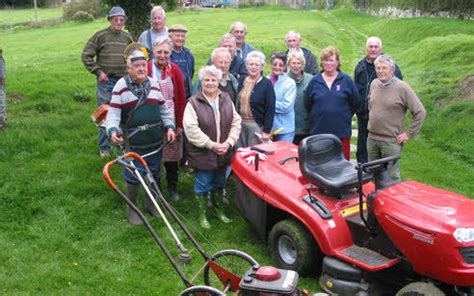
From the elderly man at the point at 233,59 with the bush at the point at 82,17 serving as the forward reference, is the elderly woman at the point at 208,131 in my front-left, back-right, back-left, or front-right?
back-left

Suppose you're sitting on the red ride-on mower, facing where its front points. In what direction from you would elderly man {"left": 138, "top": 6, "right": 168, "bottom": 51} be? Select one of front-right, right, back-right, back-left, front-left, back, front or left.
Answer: back

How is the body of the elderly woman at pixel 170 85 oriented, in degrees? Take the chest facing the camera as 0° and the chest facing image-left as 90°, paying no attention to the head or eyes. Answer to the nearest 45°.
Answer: approximately 0°

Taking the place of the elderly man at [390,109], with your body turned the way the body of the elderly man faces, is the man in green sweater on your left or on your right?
on your right

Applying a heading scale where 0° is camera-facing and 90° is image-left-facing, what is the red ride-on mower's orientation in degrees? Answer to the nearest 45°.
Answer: approximately 315°

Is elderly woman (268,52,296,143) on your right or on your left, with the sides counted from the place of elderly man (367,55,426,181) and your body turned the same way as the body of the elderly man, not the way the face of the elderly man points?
on your right

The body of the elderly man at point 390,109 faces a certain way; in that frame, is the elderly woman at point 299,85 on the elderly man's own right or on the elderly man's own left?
on the elderly man's own right

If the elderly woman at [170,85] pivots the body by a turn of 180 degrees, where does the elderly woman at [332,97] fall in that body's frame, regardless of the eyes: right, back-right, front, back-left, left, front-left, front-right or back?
right

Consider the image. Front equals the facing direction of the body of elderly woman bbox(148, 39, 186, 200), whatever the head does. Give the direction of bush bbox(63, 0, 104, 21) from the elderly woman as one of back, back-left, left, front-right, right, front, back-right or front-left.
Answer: back
